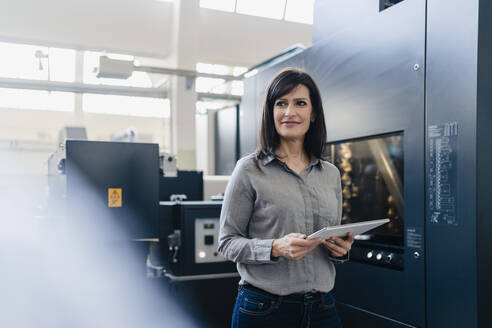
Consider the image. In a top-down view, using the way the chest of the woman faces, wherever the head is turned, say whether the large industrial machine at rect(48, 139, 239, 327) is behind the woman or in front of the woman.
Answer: behind

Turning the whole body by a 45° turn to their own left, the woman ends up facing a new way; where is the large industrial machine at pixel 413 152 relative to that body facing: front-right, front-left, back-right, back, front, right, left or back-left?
front-left

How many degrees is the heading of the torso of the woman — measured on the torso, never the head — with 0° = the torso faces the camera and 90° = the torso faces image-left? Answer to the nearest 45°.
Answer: approximately 315°

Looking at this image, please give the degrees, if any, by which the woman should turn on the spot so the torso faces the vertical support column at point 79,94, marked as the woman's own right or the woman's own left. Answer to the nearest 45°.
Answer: approximately 180°

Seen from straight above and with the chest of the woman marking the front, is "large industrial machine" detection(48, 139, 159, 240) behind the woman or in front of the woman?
behind
